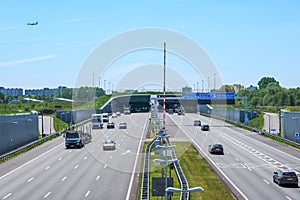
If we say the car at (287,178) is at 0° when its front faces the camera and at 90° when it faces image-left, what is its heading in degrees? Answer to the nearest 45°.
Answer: approximately 135°
